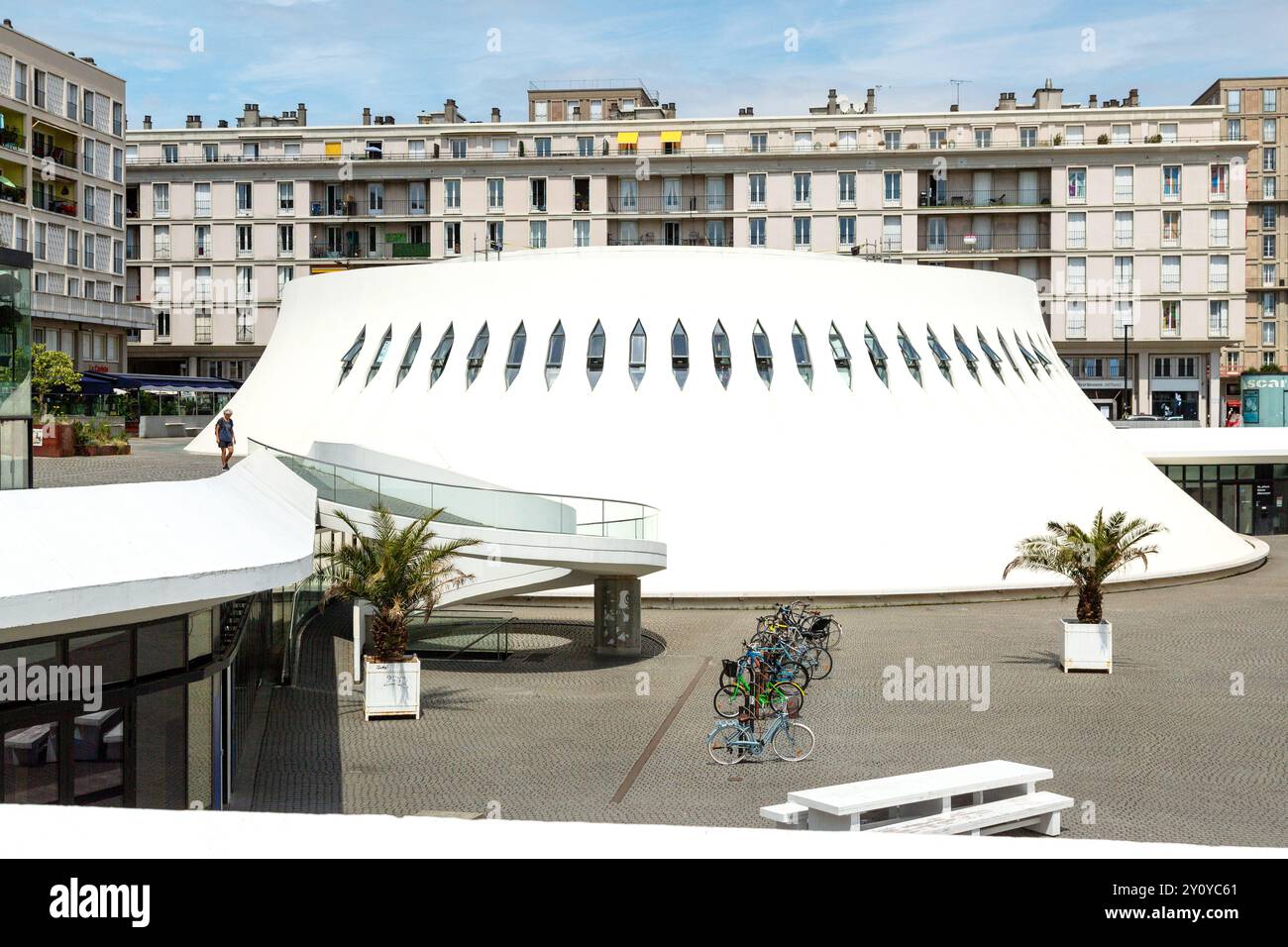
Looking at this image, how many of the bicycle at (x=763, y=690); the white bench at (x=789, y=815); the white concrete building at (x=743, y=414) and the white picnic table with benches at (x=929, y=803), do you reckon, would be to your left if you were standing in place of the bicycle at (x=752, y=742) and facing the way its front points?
2

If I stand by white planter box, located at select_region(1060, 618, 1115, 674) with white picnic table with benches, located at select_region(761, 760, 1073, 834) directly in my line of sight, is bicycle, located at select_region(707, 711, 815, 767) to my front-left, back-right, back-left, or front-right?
front-right

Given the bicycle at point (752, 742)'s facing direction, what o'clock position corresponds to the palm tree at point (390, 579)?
The palm tree is roughly at 7 o'clock from the bicycle.
